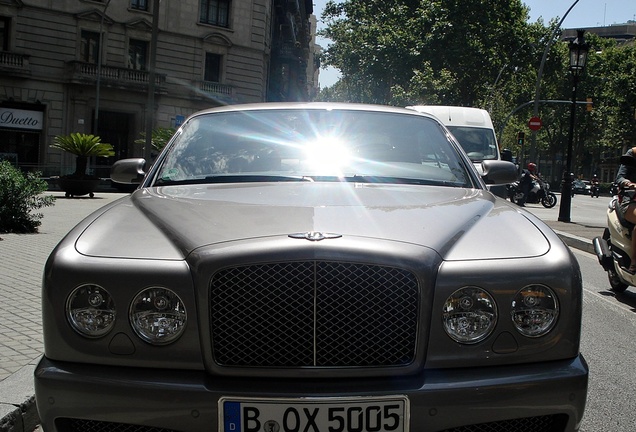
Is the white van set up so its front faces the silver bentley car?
yes

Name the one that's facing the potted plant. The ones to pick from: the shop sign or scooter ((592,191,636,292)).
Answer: the shop sign

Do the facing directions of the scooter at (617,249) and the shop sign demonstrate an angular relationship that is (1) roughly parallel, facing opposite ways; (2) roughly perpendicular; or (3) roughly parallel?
roughly perpendicular

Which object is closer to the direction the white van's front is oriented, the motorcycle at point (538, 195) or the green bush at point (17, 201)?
the green bush

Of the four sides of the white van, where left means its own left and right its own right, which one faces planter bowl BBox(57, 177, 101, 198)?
right

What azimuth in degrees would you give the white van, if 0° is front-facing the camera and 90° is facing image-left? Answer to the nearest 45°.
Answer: approximately 0°

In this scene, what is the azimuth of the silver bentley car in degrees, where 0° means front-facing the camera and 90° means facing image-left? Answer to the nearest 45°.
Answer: approximately 0°

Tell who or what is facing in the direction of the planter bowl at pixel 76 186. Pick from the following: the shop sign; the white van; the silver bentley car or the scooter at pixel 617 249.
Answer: the shop sign

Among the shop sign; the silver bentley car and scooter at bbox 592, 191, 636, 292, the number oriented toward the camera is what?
2

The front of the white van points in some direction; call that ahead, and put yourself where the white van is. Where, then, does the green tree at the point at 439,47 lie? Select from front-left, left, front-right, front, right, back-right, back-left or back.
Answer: back
